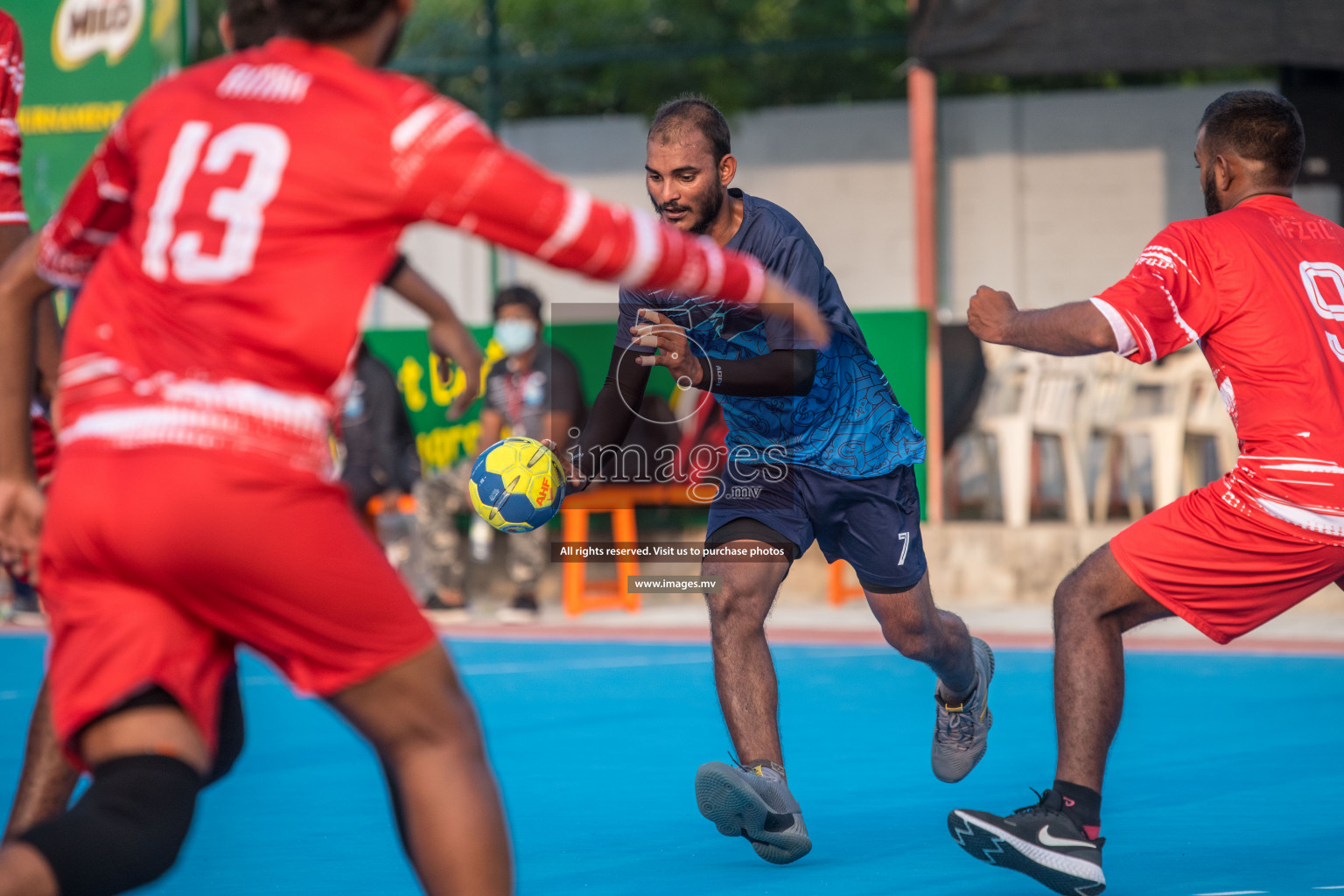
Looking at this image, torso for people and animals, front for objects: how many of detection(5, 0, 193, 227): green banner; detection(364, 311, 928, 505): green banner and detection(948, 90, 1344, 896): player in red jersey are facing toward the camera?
2

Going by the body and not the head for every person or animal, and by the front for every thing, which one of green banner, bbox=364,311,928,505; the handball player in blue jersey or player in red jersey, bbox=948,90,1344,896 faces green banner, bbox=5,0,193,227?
the player in red jersey

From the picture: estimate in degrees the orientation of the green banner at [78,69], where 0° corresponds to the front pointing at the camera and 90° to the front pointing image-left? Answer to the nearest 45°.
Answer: approximately 0°

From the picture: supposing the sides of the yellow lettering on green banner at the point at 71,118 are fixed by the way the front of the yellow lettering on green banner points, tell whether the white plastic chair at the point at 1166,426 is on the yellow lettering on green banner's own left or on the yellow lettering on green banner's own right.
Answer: on the yellow lettering on green banner's own left

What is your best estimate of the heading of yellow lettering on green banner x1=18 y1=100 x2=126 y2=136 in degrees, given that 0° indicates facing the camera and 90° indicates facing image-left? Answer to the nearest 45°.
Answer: approximately 0°

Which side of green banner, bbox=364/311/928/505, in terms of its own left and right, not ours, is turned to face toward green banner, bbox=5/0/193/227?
right

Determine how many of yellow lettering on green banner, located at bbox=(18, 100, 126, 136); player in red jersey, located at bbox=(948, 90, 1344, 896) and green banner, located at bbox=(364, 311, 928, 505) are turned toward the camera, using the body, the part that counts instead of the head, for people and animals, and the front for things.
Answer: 2

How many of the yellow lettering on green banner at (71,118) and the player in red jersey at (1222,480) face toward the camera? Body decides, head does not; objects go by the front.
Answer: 1

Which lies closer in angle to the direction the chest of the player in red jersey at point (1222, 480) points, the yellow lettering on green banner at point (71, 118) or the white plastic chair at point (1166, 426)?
the yellow lettering on green banner

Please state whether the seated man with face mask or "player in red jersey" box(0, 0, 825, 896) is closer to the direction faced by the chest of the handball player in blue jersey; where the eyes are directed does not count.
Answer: the player in red jersey
